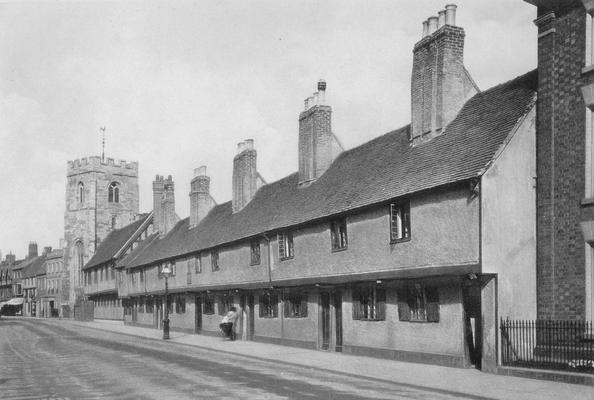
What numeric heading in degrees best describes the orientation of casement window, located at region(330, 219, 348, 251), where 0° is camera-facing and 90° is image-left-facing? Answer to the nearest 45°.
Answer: approximately 45°
